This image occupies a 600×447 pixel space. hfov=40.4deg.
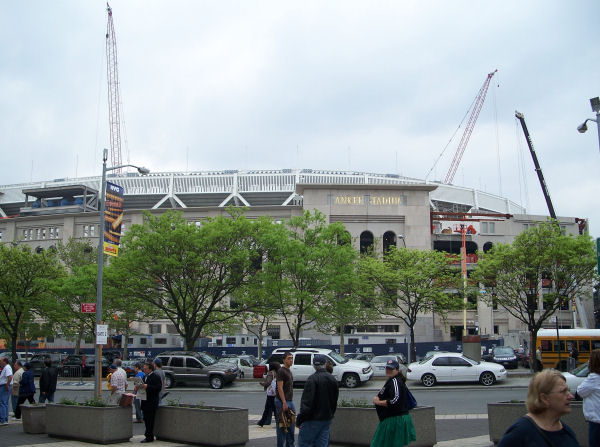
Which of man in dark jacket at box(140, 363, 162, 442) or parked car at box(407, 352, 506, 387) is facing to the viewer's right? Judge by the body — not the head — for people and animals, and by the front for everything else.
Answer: the parked car

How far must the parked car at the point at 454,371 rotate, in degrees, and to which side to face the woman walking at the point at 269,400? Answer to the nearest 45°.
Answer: approximately 90° to its right

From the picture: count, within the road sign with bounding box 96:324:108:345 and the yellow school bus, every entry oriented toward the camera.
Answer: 1

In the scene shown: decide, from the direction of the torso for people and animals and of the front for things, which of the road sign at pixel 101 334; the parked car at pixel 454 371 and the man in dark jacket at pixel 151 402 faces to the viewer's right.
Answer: the parked car

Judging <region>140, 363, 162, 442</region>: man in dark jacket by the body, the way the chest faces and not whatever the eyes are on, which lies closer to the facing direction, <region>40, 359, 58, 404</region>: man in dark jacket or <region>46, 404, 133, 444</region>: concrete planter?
the concrete planter

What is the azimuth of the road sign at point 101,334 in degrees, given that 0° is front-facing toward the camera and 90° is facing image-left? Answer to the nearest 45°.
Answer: approximately 0°

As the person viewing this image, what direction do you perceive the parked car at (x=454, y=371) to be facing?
facing to the right of the viewer

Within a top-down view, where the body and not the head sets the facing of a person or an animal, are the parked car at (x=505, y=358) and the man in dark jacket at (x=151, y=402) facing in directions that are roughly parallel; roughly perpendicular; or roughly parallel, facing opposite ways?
roughly perpendicular

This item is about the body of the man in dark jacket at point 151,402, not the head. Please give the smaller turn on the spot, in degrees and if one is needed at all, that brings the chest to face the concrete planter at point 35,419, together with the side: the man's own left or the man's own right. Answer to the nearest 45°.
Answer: approximately 45° to the man's own right
